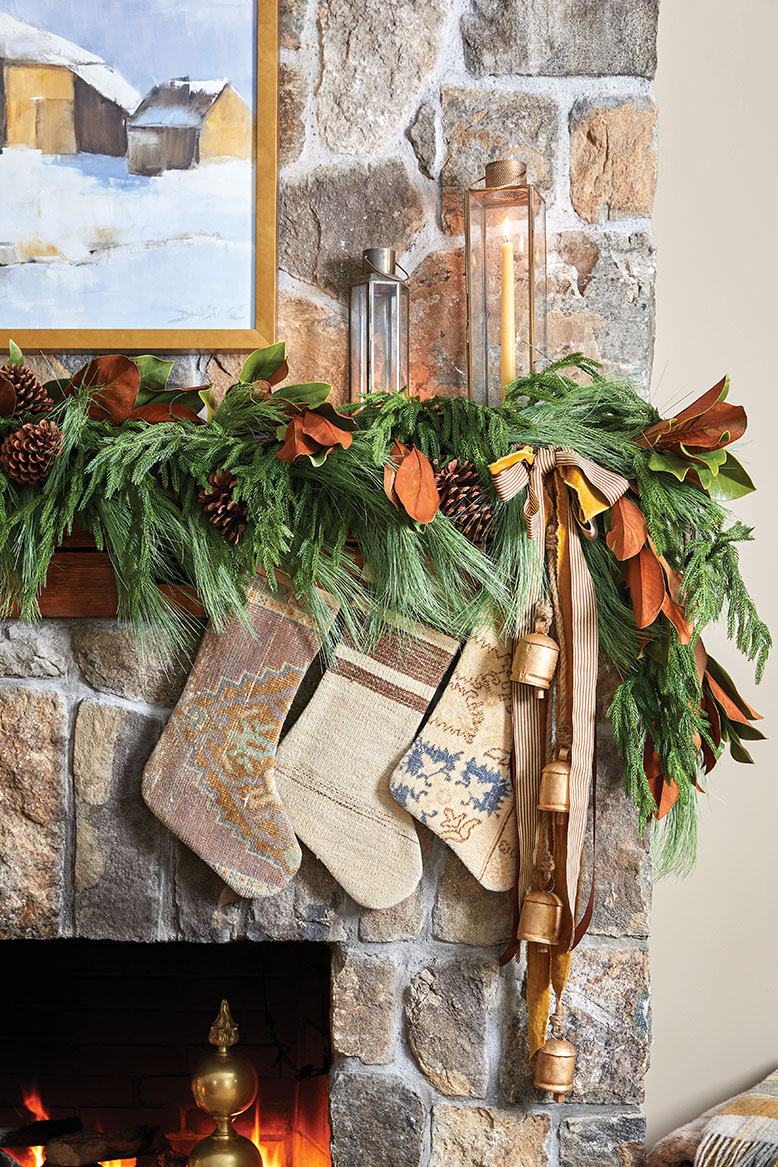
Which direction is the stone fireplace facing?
toward the camera

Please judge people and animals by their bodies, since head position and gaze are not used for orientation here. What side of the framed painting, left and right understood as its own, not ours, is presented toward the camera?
front
